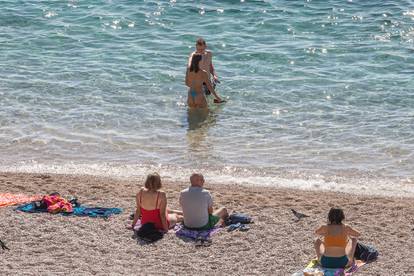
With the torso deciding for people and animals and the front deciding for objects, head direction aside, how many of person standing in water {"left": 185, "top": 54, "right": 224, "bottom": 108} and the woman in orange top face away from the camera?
2

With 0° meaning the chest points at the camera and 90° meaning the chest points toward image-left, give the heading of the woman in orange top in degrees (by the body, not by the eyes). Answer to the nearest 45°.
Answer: approximately 180°

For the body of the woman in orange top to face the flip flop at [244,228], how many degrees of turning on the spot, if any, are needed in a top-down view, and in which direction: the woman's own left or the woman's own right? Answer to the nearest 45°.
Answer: approximately 45° to the woman's own left

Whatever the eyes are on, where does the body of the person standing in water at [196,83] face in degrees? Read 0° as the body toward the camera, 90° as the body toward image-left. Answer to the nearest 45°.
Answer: approximately 180°

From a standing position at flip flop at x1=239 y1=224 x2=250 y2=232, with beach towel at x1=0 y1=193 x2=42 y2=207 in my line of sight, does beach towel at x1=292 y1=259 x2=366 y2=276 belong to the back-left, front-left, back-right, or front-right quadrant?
back-left

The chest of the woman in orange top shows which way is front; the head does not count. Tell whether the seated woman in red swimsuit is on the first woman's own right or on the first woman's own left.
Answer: on the first woman's own left

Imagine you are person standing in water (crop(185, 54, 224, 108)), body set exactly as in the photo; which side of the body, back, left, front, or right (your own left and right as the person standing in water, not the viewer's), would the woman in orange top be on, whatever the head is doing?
back

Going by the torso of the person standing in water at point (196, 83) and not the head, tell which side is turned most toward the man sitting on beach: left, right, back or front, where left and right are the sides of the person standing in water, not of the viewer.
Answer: back

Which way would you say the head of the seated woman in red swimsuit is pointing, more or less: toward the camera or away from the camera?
away from the camera
